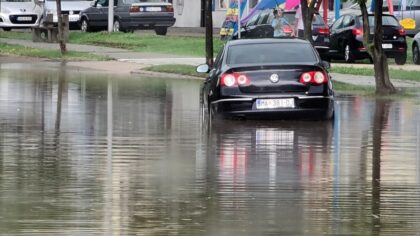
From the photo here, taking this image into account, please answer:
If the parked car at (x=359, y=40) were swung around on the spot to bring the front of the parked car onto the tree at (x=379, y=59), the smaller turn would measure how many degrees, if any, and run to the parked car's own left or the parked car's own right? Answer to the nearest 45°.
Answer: approximately 135° to the parked car's own left

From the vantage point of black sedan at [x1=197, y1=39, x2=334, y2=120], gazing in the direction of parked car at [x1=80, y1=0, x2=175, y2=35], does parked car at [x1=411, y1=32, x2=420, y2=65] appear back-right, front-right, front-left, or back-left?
front-right

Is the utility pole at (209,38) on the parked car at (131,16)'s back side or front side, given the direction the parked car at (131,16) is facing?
on the back side

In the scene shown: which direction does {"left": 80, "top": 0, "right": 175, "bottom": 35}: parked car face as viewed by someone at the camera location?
facing away from the viewer and to the left of the viewer

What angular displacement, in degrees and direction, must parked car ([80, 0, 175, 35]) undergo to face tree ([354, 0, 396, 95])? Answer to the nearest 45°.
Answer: approximately 135° to its left

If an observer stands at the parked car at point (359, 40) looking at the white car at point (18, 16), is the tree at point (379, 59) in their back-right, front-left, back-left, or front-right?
back-left

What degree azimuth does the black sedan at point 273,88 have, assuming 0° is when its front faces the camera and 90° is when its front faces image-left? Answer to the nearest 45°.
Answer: approximately 180°
